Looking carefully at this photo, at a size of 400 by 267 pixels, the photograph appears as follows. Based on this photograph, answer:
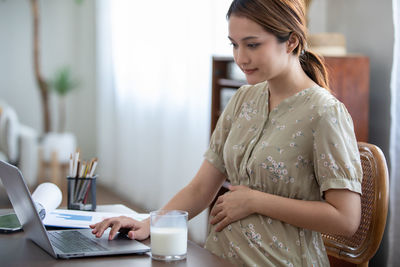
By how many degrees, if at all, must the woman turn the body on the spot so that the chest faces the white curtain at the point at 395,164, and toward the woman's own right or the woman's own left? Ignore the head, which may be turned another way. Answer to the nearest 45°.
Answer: approximately 180°

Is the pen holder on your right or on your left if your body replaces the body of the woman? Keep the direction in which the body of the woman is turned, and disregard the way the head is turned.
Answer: on your right

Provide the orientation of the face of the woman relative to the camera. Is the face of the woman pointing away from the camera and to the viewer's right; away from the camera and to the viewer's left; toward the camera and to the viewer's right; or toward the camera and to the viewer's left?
toward the camera and to the viewer's left

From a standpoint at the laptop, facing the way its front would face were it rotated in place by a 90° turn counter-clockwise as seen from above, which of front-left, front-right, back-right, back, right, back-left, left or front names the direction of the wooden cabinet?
front-right

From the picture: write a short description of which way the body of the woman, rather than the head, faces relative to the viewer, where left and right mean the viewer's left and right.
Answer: facing the viewer and to the left of the viewer

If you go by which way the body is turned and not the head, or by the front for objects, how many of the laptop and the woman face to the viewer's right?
1

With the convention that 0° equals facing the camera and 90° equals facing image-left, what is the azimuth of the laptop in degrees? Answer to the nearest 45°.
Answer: approximately 270°

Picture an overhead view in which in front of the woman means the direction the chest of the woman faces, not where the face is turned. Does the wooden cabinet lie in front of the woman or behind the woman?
behind

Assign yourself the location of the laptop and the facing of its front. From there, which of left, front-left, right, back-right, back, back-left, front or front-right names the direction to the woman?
front

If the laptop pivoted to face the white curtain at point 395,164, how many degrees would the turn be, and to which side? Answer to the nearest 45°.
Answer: approximately 45° to its left

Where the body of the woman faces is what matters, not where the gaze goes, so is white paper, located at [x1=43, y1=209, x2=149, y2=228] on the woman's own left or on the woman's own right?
on the woman's own right

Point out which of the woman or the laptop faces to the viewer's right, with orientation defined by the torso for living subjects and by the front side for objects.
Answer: the laptop
